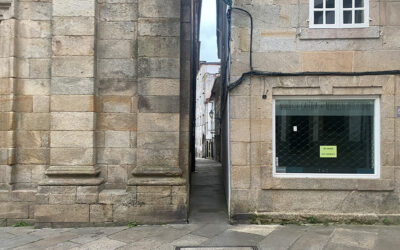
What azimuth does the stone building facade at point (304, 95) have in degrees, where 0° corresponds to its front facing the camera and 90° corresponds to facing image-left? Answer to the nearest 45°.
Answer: approximately 0°

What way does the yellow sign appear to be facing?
toward the camera
